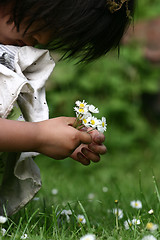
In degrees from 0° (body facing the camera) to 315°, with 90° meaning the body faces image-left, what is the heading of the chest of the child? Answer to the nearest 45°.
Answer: approximately 270°
